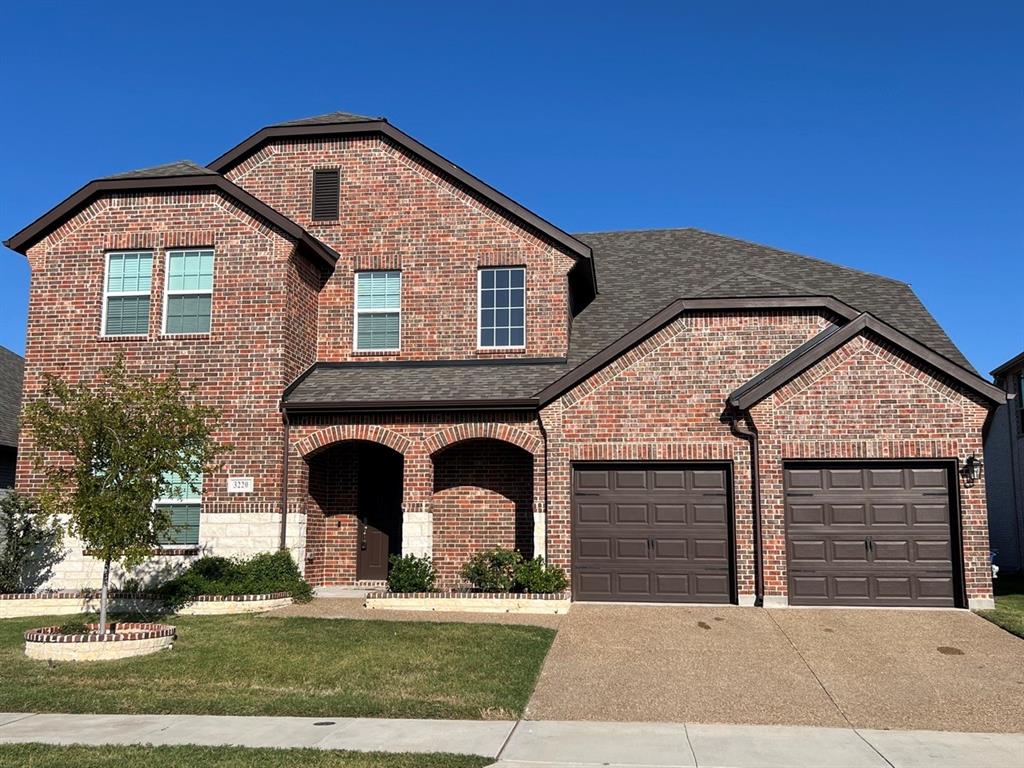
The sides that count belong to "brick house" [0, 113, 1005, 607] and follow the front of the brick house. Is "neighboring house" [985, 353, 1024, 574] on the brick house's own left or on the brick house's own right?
on the brick house's own left

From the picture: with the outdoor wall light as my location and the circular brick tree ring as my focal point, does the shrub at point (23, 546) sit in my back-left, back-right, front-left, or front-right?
front-right

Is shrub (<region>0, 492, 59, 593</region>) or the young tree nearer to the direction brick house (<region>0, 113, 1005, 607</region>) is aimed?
the young tree

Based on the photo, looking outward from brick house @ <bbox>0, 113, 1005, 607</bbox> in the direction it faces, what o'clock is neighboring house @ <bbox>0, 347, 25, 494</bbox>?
The neighboring house is roughly at 4 o'clock from the brick house.

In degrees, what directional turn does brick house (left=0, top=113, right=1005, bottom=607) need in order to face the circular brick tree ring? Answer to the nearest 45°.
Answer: approximately 45° to its right

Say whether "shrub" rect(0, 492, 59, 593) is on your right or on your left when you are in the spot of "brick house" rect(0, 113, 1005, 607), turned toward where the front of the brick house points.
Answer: on your right

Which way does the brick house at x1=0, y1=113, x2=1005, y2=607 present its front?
toward the camera

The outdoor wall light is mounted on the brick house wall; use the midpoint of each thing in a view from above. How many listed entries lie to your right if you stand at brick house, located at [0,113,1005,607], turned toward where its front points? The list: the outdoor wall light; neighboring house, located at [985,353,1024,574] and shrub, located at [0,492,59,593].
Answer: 1

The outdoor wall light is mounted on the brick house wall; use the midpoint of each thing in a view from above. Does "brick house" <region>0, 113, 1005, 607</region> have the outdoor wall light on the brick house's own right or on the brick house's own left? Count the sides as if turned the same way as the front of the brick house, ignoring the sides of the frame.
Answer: on the brick house's own left

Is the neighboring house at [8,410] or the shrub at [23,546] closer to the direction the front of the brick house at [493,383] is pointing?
the shrub
